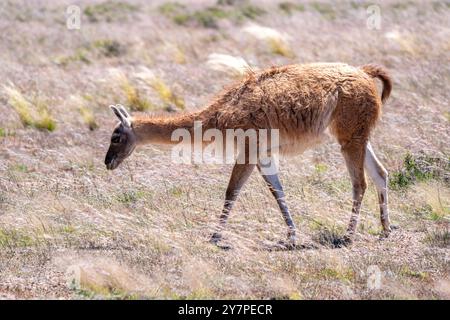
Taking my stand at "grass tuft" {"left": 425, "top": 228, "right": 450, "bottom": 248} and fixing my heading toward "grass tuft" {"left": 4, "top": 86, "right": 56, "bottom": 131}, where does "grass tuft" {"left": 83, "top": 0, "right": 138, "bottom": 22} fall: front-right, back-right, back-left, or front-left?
front-right

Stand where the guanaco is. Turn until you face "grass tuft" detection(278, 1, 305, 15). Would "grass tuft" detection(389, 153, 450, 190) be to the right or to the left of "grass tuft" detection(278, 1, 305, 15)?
right

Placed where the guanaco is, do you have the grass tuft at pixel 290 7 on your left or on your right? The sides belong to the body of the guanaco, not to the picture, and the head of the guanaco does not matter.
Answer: on your right

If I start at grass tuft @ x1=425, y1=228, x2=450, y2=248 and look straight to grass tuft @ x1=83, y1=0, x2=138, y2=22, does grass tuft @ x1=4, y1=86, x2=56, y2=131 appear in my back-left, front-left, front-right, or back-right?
front-left

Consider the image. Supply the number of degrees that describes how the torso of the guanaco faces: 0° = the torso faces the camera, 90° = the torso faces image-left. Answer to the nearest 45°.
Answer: approximately 90°

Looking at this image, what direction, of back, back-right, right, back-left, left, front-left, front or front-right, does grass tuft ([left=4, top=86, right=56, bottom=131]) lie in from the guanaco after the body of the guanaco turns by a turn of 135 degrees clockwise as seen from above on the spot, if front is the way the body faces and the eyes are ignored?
left

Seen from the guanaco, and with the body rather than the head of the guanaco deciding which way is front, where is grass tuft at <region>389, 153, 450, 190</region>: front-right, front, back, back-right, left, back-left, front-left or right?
back-right

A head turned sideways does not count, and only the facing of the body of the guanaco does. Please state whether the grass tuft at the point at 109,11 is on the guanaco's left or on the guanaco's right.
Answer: on the guanaco's right

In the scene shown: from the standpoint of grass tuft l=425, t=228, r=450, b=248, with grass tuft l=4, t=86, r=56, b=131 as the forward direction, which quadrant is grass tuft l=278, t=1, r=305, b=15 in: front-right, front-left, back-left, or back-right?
front-right

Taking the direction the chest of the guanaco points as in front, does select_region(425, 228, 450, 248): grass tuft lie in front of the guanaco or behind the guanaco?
behind

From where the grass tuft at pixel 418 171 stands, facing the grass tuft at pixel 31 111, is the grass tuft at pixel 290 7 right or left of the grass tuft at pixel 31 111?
right

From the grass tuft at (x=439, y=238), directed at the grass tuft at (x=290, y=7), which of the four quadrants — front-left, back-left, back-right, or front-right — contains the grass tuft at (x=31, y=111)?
front-left
